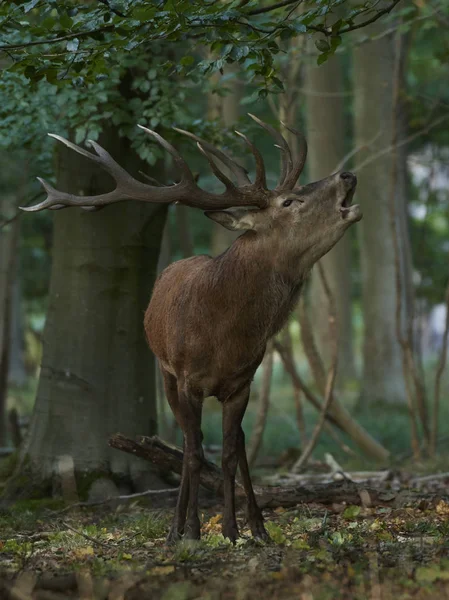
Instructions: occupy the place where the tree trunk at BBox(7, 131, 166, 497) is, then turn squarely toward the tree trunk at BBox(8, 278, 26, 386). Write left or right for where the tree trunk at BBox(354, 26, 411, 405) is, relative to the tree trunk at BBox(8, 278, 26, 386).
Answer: right

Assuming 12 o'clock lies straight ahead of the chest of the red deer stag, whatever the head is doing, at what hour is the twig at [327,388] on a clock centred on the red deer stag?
The twig is roughly at 8 o'clock from the red deer stag.

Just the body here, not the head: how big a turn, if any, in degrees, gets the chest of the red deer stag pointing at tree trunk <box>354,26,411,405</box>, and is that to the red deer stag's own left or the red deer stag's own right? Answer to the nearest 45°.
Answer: approximately 135° to the red deer stag's own left

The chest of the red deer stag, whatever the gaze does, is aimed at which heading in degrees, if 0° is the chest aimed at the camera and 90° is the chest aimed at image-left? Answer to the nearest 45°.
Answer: approximately 315°

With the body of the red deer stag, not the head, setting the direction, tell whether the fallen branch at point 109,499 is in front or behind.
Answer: behind

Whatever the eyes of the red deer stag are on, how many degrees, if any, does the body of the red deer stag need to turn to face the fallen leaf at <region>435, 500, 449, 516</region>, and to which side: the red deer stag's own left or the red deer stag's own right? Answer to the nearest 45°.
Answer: approximately 90° to the red deer stag's own left

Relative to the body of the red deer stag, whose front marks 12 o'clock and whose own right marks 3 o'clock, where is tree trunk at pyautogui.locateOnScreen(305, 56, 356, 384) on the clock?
The tree trunk is roughly at 8 o'clock from the red deer stag.
